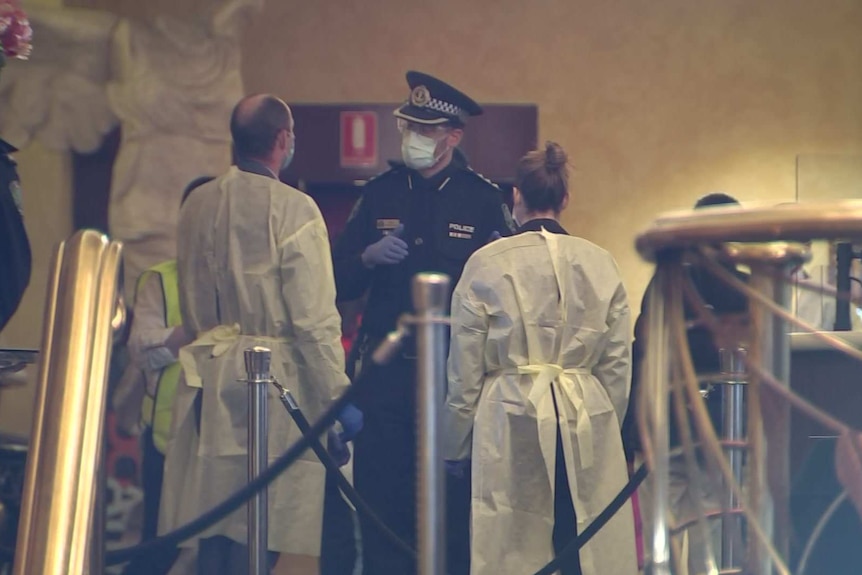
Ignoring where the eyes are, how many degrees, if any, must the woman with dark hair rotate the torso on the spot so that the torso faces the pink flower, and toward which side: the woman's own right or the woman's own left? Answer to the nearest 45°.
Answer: approximately 90° to the woman's own left

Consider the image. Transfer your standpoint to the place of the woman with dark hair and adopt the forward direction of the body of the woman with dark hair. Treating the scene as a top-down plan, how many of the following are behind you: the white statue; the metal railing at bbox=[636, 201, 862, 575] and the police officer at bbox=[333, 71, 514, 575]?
1

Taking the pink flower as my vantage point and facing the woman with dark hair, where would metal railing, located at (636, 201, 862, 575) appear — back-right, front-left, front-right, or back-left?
front-right

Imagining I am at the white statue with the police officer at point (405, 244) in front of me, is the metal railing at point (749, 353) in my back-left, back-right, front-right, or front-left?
front-right

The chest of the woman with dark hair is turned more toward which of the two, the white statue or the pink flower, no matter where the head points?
the white statue

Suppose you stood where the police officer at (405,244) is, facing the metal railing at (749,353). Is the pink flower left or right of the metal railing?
right

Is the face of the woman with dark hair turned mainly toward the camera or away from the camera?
away from the camera

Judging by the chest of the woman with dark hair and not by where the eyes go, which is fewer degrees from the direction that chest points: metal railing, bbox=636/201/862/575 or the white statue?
the white statue

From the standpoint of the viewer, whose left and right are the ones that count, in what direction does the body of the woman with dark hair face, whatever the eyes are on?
facing away from the viewer

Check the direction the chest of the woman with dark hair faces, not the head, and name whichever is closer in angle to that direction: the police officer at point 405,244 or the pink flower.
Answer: the police officer

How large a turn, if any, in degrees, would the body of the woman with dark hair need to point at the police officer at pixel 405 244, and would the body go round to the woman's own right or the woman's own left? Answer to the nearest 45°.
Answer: approximately 45° to the woman's own left

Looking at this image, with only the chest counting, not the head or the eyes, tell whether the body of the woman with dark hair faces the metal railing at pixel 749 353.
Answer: no
